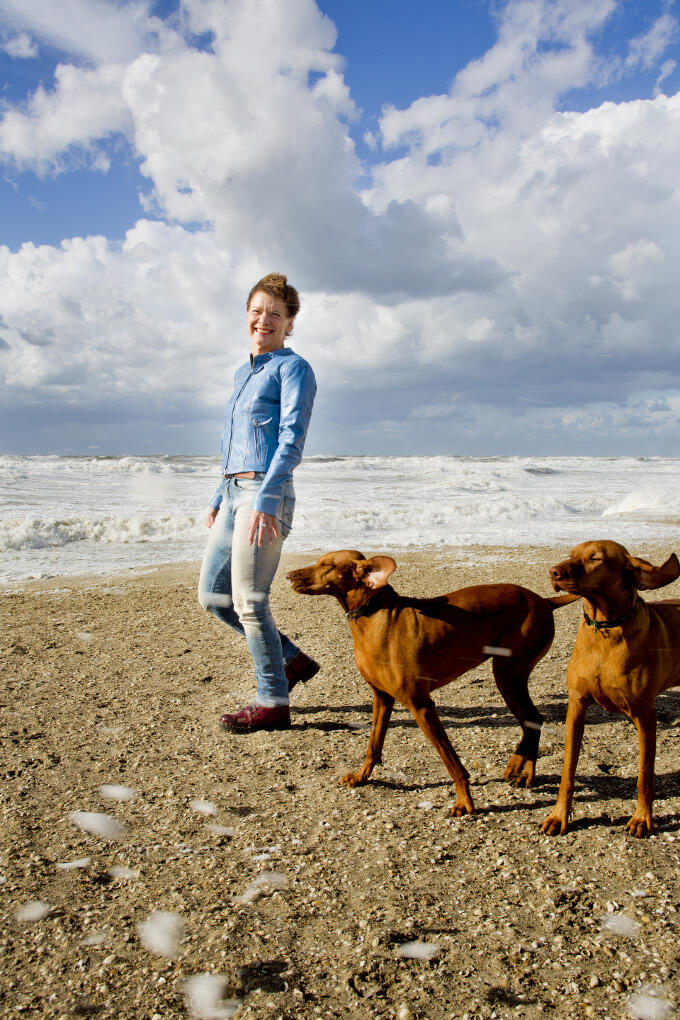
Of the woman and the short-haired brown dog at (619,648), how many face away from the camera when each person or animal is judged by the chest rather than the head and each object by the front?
0

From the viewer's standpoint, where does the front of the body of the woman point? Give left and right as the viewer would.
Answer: facing the viewer and to the left of the viewer

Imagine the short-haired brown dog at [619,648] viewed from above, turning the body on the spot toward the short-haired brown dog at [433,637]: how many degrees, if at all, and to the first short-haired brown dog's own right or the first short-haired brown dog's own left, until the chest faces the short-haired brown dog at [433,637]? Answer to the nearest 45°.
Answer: approximately 45° to the first short-haired brown dog's own right

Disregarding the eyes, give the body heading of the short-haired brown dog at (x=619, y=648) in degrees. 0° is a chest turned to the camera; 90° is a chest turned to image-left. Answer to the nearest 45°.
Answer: approximately 45°

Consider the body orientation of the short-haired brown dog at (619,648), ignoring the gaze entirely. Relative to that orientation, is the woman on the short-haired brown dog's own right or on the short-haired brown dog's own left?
on the short-haired brown dog's own right

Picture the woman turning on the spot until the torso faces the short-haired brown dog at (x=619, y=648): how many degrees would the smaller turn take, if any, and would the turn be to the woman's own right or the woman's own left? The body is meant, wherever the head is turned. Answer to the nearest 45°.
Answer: approximately 90° to the woman's own left

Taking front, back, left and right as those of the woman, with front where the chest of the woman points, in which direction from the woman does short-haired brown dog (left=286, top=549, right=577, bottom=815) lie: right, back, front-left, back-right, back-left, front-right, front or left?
left
